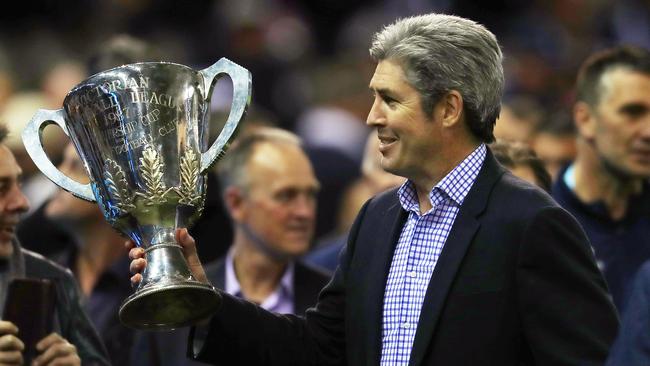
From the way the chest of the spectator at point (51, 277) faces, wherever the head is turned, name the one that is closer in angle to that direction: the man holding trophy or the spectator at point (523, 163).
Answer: the man holding trophy

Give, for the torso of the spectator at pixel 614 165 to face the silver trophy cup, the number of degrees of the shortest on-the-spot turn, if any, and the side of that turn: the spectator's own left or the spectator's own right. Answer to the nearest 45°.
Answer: approximately 90° to the spectator's own right

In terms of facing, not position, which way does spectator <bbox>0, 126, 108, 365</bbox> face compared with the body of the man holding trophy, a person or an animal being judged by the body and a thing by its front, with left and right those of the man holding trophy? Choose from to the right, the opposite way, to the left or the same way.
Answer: to the left

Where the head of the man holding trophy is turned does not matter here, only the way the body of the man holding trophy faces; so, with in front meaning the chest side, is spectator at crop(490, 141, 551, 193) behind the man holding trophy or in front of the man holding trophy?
behind

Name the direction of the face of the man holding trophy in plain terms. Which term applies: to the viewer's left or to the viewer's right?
to the viewer's left

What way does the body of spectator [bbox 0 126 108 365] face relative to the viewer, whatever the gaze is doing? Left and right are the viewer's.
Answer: facing the viewer and to the right of the viewer

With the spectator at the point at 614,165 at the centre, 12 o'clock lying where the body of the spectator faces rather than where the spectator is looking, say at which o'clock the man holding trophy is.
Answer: The man holding trophy is roughly at 2 o'clock from the spectator.

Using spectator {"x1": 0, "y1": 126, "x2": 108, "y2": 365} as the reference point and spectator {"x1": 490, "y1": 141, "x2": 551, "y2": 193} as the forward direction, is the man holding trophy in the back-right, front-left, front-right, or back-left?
front-right

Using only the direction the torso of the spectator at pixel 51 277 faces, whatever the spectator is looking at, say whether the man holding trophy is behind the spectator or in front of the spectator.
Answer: in front

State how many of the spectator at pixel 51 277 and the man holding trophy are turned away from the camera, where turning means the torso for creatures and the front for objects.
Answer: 0

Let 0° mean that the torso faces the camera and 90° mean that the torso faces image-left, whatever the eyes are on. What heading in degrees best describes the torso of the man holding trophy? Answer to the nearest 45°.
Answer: approximately 45°

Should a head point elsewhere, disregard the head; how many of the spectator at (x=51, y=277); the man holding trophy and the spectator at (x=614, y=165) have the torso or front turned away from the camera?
0
